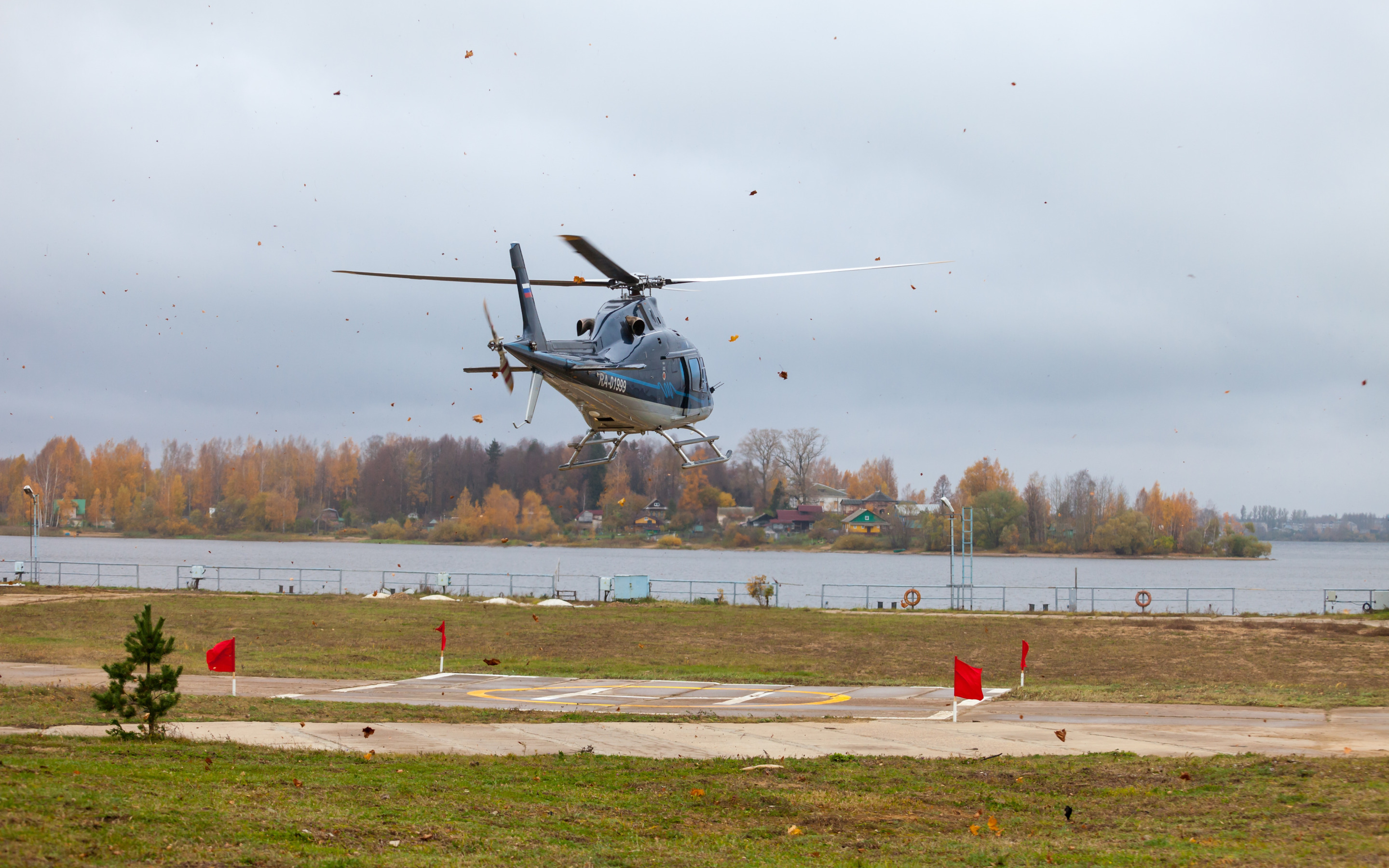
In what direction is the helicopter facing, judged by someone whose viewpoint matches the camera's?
facing away from the viewer and to the right of the viewer

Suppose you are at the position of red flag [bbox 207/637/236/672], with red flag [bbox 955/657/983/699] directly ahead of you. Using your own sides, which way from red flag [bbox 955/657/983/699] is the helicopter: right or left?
left

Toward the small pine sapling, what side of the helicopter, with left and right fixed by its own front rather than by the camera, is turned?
back

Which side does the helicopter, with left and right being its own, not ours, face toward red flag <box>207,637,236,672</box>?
back
